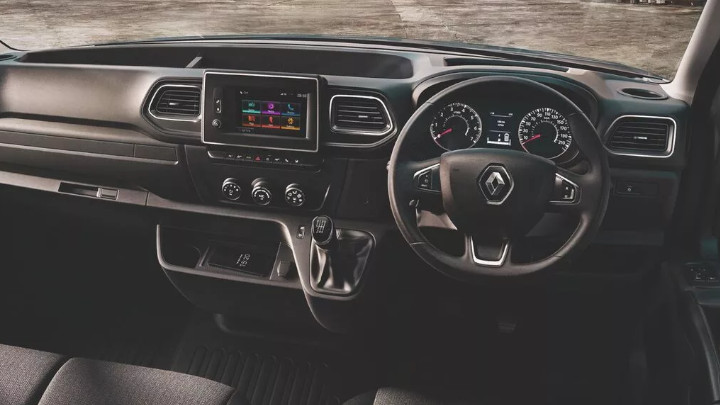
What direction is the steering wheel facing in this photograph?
toward the camera

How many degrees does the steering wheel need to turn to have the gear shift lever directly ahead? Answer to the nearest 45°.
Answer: approximately 90° to its right

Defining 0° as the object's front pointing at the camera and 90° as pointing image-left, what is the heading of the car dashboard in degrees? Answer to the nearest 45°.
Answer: approximately 0°
